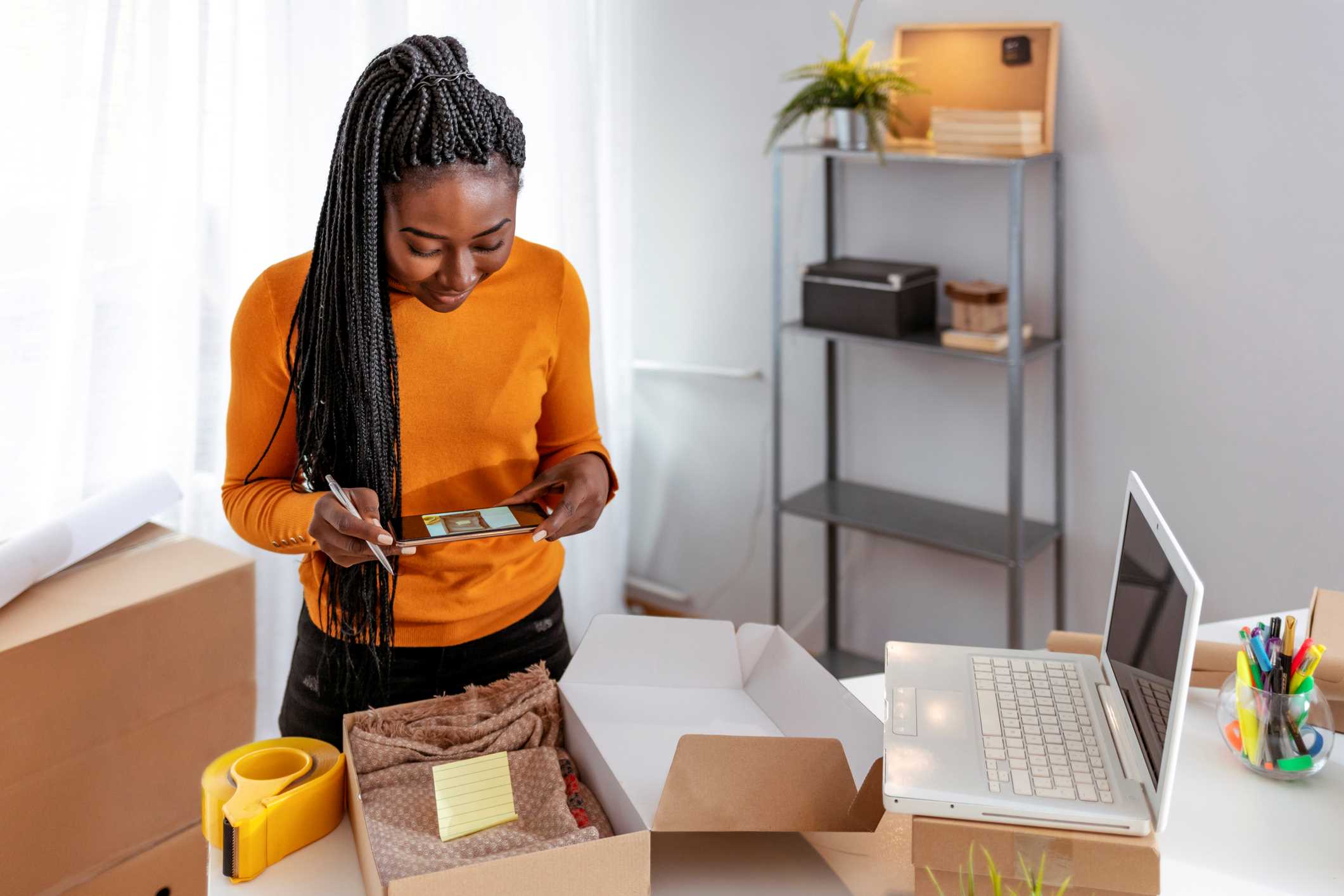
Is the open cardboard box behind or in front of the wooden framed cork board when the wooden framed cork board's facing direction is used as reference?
in front

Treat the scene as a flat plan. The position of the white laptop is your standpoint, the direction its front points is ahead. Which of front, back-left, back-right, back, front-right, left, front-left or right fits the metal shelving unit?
right

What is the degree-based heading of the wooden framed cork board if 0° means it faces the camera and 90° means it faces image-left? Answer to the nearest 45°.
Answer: approximately 0°

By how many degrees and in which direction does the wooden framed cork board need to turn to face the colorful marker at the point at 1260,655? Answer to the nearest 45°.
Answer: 0° — it already faces it

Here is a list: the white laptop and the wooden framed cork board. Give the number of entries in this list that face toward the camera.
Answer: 1

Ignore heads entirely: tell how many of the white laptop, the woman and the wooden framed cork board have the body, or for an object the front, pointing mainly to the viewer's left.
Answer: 1

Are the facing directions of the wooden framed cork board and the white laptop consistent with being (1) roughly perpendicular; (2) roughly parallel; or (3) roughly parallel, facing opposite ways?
roughly perpendicular

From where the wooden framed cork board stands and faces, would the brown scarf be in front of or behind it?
in front
